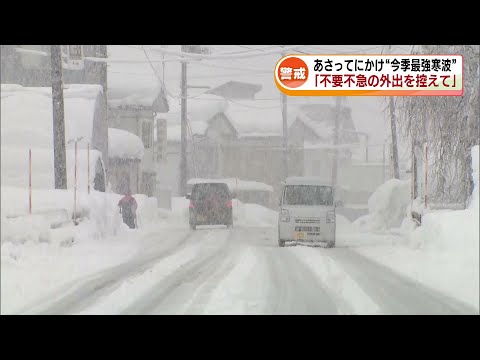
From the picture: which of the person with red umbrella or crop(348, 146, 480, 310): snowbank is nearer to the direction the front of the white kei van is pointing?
the snowbank

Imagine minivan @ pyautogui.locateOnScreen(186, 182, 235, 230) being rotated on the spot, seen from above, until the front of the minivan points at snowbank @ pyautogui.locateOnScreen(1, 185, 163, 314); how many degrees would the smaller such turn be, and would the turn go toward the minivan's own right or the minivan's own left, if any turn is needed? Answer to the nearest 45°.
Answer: approximately 180°

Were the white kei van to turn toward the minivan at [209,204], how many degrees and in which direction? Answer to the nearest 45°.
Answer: approximately 135° to its right

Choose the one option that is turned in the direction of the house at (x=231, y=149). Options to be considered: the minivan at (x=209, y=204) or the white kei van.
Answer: the minivan

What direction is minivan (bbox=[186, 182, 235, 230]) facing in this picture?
away from the camera

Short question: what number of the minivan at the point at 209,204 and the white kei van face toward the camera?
1

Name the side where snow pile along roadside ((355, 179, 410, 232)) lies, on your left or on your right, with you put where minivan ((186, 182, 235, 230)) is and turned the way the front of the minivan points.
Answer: on your right

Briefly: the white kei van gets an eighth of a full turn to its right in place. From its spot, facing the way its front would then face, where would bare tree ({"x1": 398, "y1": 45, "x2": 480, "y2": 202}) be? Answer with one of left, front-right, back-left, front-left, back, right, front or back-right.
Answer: left

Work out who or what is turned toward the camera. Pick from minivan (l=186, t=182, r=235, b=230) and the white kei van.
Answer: the white kei van

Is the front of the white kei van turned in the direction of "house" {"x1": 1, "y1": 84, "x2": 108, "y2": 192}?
no

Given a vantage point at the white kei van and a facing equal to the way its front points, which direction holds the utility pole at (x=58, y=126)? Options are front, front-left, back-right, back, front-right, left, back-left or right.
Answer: right

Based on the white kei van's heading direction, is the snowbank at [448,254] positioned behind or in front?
in front

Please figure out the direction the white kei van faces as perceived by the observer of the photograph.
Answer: facing the viewer

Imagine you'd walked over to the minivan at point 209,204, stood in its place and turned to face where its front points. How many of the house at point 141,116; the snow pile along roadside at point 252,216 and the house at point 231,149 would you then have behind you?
0

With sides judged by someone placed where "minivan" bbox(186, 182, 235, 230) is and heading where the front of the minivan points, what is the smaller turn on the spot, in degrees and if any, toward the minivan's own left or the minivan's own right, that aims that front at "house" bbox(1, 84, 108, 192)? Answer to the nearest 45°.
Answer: approximately 135° to the minivan's own left

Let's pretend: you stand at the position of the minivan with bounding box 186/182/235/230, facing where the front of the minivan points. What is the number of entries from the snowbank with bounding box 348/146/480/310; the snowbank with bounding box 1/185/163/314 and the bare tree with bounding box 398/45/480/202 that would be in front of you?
0

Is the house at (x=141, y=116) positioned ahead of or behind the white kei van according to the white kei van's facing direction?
behind

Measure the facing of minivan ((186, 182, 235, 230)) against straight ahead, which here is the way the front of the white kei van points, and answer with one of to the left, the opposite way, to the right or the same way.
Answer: the opposite way
